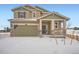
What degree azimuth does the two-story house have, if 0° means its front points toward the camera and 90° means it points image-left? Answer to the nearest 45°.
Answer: approximately 0°
